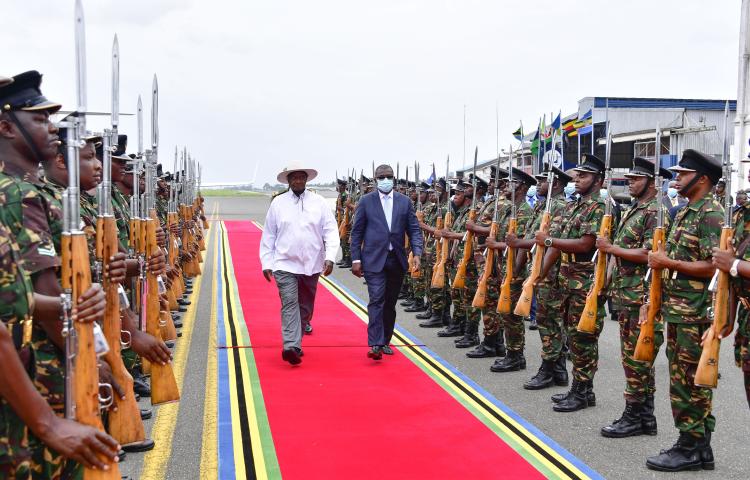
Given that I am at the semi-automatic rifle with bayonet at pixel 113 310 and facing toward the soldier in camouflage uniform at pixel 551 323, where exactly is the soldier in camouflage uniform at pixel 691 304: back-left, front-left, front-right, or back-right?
front-right

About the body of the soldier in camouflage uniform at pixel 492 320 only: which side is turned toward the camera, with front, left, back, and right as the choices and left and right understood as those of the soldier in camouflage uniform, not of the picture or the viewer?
left

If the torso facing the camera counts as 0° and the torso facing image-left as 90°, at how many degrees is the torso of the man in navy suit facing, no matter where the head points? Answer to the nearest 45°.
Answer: approximately 0°

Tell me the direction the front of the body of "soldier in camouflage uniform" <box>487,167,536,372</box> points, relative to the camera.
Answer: to the viewer's left

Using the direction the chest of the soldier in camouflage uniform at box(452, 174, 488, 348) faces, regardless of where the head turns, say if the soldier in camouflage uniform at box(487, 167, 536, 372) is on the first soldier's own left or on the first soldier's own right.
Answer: on the first soldier's own left

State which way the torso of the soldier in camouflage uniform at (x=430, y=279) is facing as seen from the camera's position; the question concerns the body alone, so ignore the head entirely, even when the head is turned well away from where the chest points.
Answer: to the viewer's left

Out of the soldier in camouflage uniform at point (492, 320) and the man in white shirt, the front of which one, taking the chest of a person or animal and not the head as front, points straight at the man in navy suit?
the soldier in camouflage uniform

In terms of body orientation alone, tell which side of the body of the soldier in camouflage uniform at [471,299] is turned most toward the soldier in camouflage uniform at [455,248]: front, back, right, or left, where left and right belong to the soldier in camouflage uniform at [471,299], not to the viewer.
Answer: right

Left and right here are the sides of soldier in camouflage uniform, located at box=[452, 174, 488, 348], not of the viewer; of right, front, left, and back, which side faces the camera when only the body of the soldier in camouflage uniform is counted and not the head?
left

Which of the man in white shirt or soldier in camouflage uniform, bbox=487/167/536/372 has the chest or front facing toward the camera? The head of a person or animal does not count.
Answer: the man in white shirt

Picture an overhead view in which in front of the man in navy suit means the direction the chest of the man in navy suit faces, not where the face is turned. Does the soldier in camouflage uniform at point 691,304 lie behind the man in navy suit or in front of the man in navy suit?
in front

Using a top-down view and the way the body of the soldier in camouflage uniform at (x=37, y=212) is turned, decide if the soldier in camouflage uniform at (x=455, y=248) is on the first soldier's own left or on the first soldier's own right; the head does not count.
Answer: on the first soldier's own left

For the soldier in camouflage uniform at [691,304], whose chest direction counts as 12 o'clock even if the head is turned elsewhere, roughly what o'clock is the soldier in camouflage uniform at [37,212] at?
the soldier in camouflage uniform at [37,212] is roughly at 10 o'clock from the soldier in camouflage uniform at [691,304].

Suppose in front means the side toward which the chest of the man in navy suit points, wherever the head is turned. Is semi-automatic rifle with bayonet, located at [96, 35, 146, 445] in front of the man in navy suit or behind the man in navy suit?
in front

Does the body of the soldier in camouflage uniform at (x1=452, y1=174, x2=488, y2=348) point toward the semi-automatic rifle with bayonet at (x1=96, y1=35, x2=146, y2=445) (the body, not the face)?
no

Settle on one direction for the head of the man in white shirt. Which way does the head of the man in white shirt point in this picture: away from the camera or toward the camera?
toward the camera

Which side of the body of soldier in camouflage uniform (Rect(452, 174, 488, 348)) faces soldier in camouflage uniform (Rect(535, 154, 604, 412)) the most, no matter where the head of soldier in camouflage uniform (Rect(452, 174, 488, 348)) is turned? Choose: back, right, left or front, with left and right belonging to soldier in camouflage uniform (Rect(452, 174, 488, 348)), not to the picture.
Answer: left

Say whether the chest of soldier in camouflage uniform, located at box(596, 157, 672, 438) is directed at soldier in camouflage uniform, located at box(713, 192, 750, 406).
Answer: no

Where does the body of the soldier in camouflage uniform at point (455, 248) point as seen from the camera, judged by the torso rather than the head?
to the viewer's left

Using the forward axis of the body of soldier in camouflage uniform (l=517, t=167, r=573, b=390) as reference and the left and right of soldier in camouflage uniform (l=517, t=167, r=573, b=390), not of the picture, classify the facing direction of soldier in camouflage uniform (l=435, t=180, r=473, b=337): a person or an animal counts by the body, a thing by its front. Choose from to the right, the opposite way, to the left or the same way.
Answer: the same way
